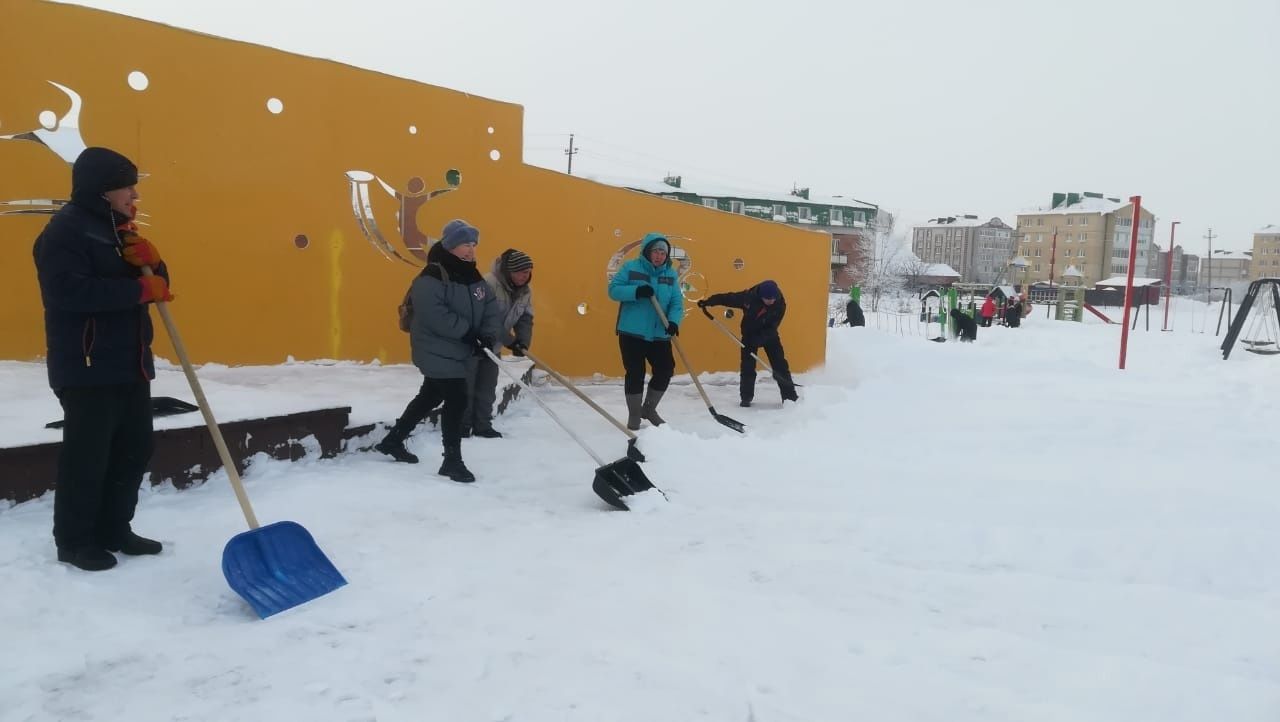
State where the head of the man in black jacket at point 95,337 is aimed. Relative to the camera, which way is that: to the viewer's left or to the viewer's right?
to the viewer's right

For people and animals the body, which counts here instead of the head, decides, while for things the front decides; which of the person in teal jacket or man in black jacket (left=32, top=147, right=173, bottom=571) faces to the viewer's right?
the man in black jacket

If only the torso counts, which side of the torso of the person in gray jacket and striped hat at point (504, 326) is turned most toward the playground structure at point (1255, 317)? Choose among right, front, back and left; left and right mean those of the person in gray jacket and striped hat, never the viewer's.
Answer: left

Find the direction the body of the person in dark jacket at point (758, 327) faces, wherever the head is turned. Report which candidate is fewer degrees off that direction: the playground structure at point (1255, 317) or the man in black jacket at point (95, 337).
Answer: the man in black jacket

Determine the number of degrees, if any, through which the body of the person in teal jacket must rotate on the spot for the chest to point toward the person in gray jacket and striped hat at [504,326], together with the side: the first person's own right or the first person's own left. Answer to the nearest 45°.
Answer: approximately 90° to the first person's own right

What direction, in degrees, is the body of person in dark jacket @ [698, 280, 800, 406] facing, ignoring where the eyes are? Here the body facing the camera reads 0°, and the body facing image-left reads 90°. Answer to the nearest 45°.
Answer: approximately 0°

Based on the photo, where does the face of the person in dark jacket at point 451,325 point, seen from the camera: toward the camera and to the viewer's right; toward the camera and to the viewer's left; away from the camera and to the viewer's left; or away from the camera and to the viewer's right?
toward the camera and to the viewer's right

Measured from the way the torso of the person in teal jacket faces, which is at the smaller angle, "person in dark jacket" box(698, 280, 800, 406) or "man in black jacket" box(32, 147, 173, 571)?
the man in black jacket

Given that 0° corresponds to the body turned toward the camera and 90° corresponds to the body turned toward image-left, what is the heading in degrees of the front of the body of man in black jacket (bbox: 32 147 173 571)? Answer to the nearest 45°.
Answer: approximately 270°
